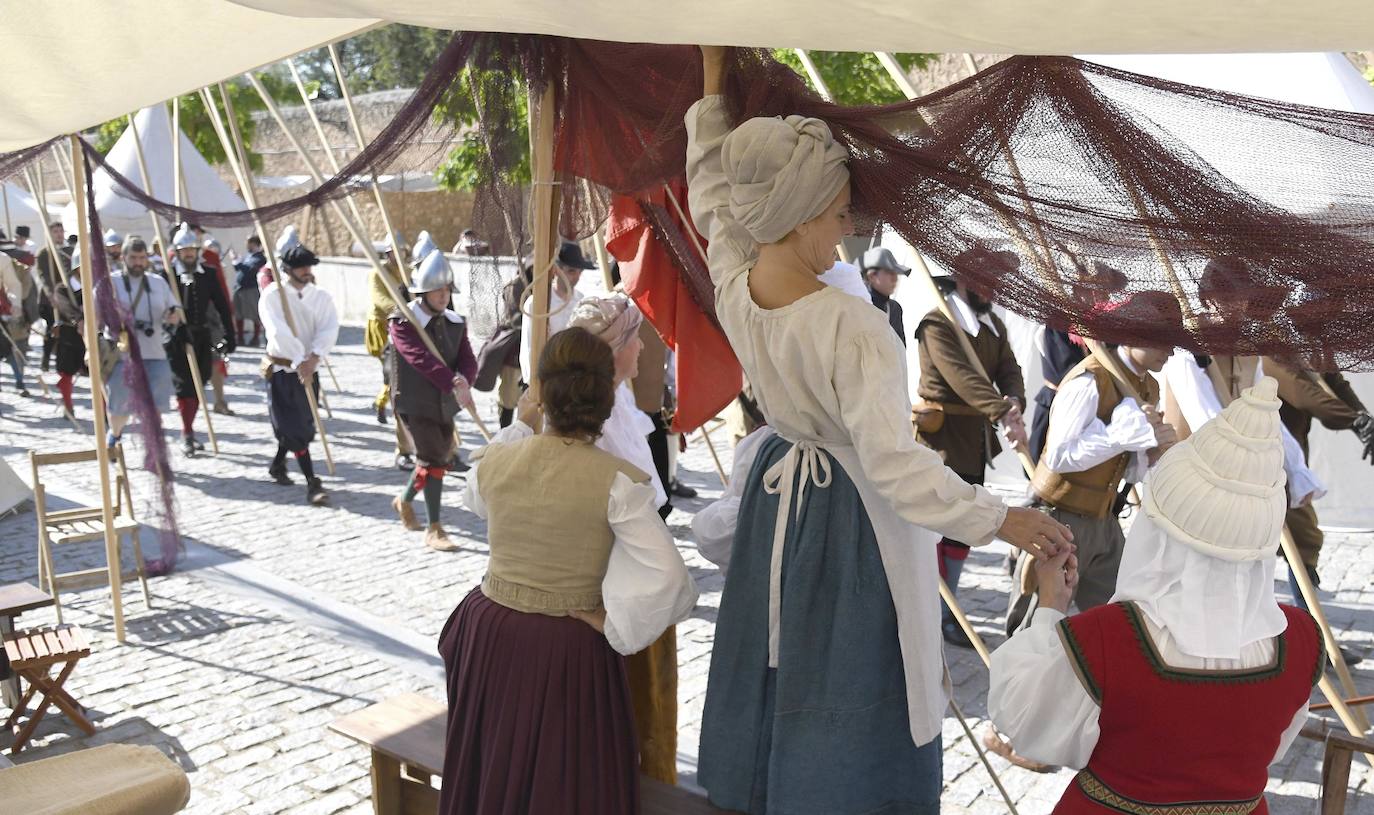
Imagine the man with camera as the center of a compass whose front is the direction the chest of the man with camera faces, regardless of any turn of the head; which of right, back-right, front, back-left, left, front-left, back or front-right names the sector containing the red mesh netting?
front

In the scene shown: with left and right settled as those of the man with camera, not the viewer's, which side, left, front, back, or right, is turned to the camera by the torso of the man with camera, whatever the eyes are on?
front

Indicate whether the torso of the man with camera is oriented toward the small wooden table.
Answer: yes

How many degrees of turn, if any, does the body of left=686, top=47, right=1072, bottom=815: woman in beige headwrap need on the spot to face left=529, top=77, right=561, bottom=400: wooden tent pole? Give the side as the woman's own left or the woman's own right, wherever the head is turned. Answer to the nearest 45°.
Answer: approximately 90° to the woman's own left

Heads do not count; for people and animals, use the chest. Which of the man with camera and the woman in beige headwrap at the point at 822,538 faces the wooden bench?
the man with camera

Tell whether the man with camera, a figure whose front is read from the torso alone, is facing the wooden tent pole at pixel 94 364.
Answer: yes

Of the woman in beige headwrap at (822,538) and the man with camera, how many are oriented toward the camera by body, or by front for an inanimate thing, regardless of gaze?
1

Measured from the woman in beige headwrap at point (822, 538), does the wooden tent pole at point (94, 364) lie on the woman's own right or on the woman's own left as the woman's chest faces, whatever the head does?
on the woman's own left

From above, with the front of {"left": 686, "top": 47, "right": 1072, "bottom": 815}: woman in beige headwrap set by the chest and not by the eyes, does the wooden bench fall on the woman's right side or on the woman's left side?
on the woman's left side

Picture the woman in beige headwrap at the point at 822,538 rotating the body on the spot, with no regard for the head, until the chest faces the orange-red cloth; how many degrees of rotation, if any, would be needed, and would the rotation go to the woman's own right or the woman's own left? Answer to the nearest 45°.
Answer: approximately 90° to the woman's own left

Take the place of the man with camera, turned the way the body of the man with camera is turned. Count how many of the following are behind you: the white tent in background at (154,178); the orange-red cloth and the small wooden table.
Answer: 1

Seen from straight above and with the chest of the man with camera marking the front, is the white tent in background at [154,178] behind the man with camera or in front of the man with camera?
behind

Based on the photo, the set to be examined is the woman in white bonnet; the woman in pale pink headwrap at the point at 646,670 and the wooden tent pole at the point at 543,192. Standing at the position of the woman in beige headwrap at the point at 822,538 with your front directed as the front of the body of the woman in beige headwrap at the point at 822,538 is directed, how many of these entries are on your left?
2

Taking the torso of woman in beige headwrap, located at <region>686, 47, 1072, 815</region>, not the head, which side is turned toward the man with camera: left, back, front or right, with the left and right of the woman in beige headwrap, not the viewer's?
left

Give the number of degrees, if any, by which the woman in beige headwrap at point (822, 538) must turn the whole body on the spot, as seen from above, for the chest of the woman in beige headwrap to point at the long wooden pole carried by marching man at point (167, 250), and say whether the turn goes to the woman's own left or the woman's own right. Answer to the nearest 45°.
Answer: approximately 90° to the woman's own left
